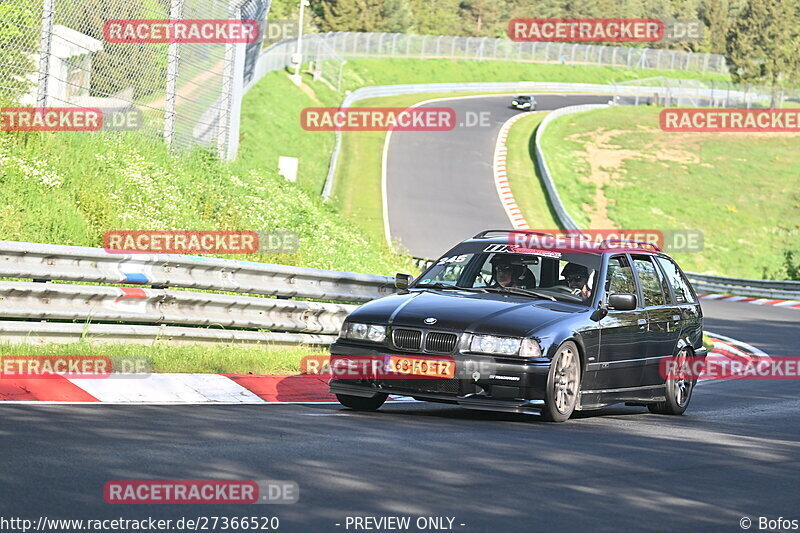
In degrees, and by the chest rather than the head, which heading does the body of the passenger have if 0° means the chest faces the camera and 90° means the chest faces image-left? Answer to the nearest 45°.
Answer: approximately 45°

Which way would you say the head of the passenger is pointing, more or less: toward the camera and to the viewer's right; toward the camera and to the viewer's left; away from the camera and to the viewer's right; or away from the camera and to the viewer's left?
toward the camera and to the viewer's left

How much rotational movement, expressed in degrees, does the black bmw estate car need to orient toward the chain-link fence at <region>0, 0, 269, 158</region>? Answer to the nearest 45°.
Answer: approximately 90° to its right

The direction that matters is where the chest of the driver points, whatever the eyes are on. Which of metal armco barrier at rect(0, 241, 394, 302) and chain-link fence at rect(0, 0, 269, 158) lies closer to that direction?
the metal armco barrier

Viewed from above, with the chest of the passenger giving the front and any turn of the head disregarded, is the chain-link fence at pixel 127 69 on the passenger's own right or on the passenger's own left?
on the passenger's own right

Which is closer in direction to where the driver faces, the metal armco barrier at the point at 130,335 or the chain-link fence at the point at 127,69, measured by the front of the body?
the metal armco barrier

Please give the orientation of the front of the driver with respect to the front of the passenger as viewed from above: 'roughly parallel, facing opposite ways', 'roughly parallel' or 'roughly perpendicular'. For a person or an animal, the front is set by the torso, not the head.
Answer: roughly parallel

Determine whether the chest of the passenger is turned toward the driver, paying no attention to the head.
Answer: no

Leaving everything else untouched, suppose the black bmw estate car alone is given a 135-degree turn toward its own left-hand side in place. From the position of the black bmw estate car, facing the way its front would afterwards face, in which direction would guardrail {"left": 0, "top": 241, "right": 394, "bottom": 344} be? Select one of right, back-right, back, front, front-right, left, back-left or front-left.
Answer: back

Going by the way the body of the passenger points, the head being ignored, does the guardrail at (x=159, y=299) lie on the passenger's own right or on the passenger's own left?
on the passenger's own right

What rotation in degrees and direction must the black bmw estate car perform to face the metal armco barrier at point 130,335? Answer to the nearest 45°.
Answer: approximately 45° to its right

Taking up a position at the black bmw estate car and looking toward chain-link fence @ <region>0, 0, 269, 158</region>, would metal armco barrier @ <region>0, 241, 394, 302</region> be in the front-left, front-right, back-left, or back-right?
front-left

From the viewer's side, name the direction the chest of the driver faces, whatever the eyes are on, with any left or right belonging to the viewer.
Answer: facing the viewer and to the left of the viewer

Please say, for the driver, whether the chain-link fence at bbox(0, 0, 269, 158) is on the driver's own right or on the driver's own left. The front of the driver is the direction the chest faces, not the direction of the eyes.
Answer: on the driver's own right
